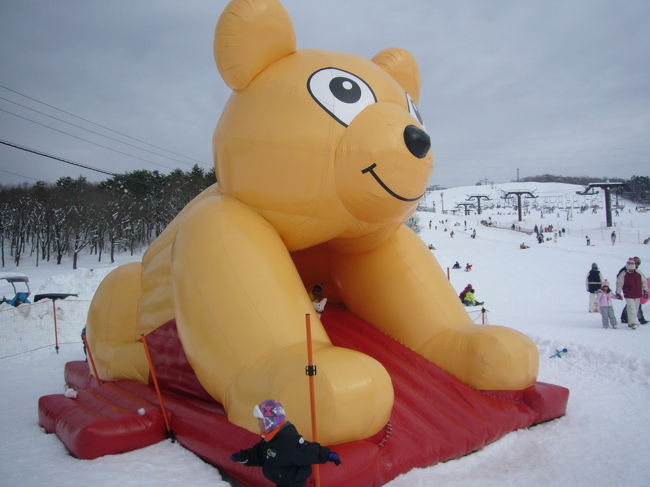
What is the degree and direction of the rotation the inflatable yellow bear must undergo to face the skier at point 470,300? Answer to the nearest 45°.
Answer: approximately 90° to its left

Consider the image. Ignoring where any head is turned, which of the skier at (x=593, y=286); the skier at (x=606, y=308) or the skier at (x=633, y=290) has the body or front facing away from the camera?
the skier at (x=593, y=286)

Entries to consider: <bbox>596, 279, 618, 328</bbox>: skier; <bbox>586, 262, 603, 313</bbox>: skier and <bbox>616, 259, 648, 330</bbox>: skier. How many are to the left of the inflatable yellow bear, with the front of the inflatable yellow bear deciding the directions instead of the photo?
3

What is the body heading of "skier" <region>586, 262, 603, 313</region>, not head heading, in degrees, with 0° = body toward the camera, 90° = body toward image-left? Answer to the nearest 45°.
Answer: approximately 180°

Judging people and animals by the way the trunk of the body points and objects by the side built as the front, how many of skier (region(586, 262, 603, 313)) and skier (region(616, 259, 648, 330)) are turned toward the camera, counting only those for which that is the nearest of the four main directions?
1

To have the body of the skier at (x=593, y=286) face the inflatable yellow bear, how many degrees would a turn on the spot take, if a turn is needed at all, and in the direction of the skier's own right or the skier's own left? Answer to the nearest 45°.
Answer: approximately 180°

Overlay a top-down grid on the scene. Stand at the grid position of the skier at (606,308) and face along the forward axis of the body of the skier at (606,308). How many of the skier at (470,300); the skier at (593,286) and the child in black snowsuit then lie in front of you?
1

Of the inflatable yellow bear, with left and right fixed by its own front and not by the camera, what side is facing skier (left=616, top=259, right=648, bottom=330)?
left
